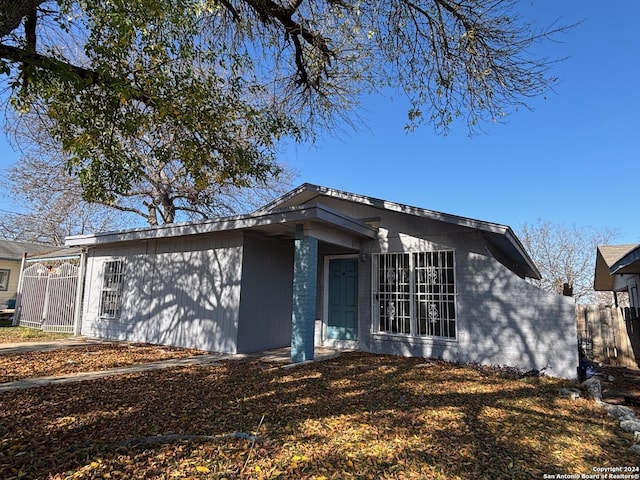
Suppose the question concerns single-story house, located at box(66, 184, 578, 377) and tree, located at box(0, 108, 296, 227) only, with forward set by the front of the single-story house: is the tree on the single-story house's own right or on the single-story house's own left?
on the single-story house's own right

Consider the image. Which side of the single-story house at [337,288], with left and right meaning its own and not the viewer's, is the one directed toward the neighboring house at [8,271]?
right

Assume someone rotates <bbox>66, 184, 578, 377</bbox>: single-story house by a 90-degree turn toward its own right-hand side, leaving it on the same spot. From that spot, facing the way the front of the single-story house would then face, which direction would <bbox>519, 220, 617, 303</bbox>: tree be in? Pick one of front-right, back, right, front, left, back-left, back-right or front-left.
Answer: right

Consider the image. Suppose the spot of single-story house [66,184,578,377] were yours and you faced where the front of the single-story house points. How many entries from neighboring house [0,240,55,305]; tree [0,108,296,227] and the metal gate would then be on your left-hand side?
0

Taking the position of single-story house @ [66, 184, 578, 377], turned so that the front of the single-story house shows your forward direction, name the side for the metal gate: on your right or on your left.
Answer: on your right

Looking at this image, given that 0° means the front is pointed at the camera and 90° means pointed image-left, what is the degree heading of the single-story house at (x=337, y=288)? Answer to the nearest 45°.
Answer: approximately 45°
